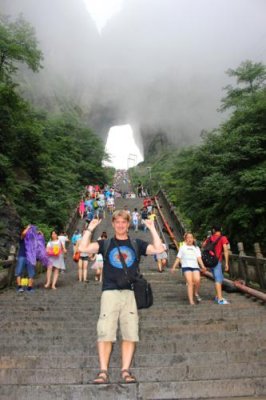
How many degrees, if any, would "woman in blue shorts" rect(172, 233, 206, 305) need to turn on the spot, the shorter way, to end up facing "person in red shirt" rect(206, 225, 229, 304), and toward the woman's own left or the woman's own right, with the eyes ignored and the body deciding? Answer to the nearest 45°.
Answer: approximately 135° to the woman's own left

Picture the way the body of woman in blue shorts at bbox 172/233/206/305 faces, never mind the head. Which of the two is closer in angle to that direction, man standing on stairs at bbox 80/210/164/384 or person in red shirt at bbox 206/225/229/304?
the man standing on stairs

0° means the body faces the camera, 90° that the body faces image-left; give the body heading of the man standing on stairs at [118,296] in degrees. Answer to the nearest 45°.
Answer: approximately 0°

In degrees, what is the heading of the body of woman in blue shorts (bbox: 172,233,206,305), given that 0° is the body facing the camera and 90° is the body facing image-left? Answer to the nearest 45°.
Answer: approximately 0°

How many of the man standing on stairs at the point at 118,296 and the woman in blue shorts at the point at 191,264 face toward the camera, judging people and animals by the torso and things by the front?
2

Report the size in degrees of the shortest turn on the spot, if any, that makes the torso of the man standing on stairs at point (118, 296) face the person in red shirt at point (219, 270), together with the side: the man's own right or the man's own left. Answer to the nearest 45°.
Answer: approximately 135° to the man's own left

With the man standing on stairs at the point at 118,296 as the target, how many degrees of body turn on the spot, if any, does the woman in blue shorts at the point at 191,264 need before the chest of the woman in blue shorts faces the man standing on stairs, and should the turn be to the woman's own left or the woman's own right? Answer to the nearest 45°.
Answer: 0° — they already face them
